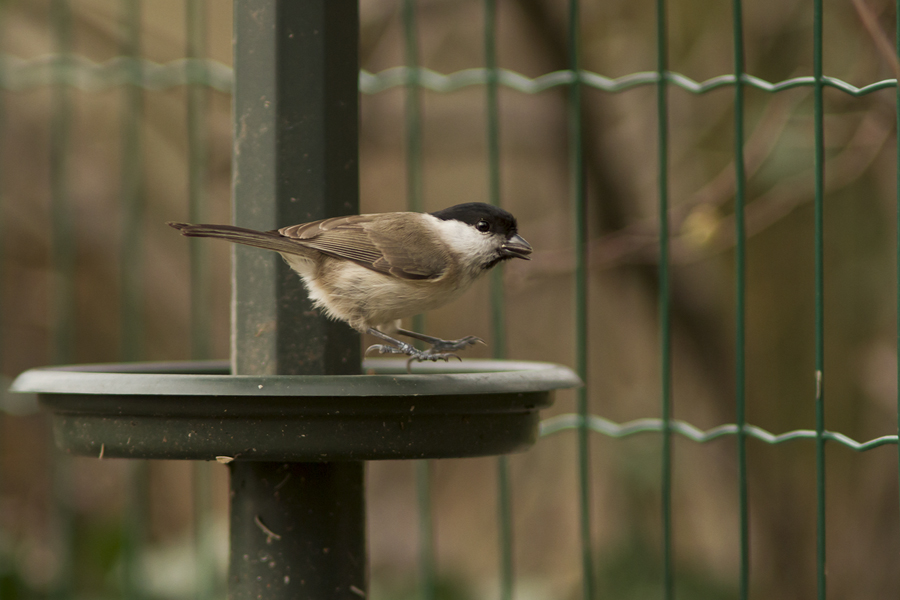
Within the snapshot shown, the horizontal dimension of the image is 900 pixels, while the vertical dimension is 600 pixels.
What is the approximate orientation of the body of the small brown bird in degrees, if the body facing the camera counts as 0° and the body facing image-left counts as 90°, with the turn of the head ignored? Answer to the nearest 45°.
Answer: approximately 270°

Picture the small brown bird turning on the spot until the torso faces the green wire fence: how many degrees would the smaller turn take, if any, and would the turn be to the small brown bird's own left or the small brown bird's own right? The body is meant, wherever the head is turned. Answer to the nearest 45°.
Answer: approximately 45° to the small brown bird's own left
